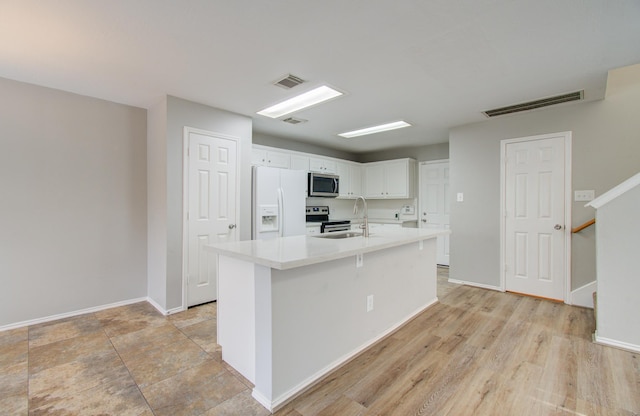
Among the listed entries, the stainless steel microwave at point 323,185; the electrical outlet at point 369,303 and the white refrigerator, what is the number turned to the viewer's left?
0

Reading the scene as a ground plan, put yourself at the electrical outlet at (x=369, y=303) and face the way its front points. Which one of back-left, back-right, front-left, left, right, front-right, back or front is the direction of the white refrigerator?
back

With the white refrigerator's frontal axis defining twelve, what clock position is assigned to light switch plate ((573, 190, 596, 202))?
The light switch plate is roughly at 11 o'clock from the white refrigerator.

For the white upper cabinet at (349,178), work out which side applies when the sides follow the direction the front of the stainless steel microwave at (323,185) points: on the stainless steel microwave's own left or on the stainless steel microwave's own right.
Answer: on the stainless steel microwave's own left

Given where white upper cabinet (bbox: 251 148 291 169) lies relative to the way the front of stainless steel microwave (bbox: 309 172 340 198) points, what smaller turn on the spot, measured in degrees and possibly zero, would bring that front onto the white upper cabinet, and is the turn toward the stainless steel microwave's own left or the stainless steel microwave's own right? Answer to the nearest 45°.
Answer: approximately 90° to the stainless steel microwave's own right

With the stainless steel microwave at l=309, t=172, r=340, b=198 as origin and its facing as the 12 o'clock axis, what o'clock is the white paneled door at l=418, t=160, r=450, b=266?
The white paneled door is roughly at 10 o'clock from the stainless steel microwave.

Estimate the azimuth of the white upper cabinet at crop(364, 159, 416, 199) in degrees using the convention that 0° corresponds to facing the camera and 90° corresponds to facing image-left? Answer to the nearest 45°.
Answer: approximately 45°

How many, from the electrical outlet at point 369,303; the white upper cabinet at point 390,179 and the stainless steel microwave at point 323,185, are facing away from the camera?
0

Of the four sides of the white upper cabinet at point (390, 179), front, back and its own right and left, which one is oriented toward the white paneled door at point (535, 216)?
left

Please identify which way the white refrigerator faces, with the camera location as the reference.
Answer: facing the viewer and to the right of the viewer

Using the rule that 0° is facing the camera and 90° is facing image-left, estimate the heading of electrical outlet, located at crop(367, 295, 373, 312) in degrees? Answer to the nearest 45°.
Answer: approximately 315°
